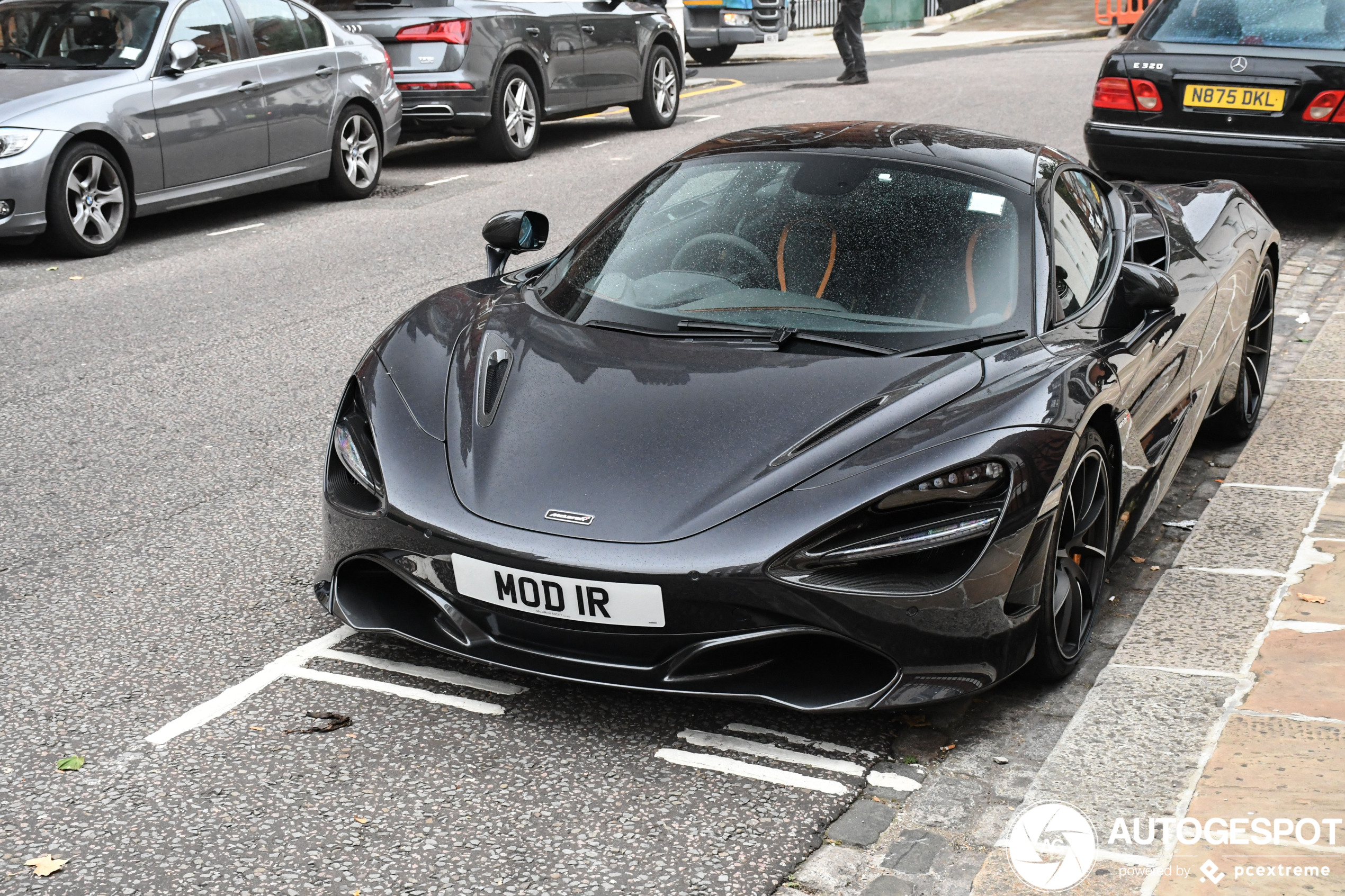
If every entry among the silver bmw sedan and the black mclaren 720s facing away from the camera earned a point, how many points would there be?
0

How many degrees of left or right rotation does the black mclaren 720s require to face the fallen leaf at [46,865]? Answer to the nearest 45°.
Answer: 0° — it already faces it

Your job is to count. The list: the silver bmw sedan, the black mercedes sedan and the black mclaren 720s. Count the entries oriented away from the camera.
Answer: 1

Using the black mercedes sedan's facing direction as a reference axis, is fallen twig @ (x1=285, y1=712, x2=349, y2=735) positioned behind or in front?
behind

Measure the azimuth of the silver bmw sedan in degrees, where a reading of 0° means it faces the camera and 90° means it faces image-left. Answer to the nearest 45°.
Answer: approximately 45°

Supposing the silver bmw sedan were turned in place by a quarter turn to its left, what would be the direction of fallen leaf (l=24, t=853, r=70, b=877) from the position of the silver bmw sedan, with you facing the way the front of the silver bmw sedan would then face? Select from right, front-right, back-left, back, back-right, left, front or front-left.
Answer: front-right

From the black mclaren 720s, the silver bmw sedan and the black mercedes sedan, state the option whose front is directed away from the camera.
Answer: the black mercedes sedan

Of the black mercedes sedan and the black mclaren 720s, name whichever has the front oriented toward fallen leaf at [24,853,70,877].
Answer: the black mclaren 720s

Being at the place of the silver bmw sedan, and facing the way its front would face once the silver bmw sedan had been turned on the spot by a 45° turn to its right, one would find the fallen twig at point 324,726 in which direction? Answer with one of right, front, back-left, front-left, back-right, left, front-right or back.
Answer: left

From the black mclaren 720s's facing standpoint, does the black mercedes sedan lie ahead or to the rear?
to the rear

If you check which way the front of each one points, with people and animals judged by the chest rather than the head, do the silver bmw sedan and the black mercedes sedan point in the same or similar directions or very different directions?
very different directions

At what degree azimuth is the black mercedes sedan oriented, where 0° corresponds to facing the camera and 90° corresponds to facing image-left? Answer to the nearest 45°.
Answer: approximately 180°

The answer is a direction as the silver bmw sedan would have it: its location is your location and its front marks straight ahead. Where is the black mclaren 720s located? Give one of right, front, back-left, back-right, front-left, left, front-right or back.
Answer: front-left

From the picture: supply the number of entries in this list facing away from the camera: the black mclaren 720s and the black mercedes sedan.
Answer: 1

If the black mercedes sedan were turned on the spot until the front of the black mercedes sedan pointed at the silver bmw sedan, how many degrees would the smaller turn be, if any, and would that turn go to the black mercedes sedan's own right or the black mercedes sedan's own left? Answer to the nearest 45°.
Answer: approximately 90° to the black mercedes sedan's own left

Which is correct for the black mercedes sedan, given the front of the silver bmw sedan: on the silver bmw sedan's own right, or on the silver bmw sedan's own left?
on the silver bmw sedan's own left

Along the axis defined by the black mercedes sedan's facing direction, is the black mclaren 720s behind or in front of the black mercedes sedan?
behind
